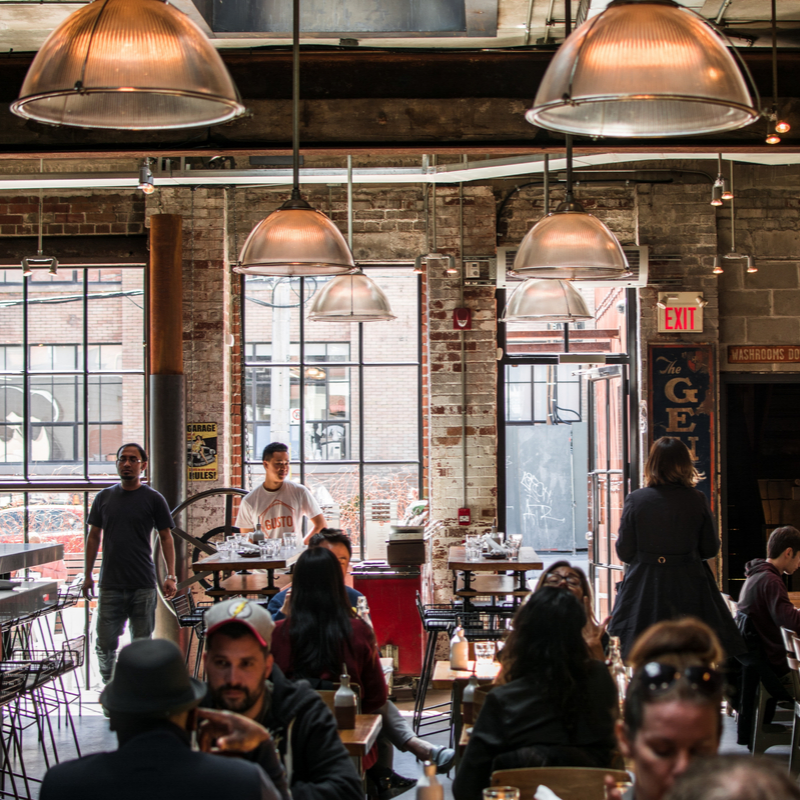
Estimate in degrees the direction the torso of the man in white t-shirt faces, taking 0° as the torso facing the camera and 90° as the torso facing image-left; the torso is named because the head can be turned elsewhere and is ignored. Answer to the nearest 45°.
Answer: approximately 0°

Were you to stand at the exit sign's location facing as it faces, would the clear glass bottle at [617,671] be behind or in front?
in front

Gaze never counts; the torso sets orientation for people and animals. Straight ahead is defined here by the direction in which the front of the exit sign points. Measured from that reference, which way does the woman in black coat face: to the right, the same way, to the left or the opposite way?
the opposite way

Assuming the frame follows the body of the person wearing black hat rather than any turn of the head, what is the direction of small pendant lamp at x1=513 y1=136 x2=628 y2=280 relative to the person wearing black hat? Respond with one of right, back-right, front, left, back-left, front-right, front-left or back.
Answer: front-right

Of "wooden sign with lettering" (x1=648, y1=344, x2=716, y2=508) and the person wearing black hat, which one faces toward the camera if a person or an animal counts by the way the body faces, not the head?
the wooden sign with lettering

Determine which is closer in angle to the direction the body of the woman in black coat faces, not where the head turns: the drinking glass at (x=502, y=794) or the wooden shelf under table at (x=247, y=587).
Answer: the wooden shelf under table

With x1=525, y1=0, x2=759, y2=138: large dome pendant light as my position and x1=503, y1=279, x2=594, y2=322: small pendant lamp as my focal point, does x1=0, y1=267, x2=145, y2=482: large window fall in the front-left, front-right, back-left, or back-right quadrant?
front-left

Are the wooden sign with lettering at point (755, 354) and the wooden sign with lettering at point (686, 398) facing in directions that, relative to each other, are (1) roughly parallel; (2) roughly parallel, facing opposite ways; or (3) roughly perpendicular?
roughly parallel

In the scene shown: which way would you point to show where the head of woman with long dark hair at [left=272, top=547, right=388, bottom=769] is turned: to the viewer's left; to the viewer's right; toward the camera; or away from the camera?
away from the camera

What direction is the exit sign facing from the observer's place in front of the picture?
facing the viewer

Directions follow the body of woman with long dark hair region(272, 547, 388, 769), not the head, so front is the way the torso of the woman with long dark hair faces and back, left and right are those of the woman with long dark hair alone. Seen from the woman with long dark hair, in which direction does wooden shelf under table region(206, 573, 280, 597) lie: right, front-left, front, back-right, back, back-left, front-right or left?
front

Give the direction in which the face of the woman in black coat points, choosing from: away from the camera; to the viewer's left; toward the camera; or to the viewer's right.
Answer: away from the camera

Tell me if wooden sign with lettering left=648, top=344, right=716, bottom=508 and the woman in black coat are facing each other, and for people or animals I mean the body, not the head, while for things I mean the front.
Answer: yes

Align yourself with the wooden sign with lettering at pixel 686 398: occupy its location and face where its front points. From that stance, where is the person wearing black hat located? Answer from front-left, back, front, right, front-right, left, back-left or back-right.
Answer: front

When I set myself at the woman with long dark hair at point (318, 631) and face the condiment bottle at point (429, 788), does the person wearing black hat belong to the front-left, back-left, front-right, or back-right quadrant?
front-right

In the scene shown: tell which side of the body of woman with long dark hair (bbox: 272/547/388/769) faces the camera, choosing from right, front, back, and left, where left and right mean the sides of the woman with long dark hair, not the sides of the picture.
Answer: back
